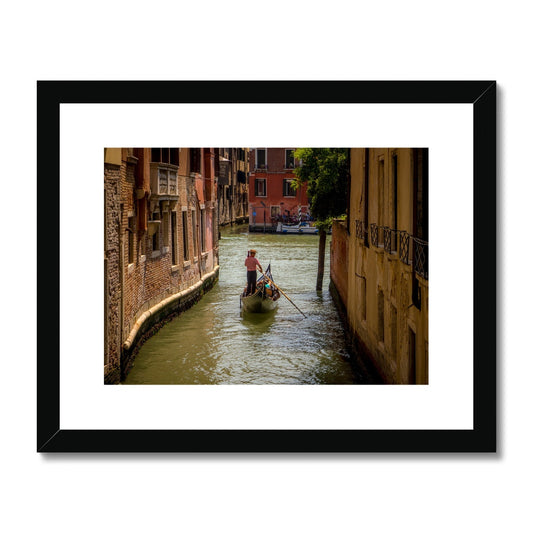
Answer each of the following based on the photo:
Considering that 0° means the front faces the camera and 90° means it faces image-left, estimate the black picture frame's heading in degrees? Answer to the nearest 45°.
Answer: approximately 0°
